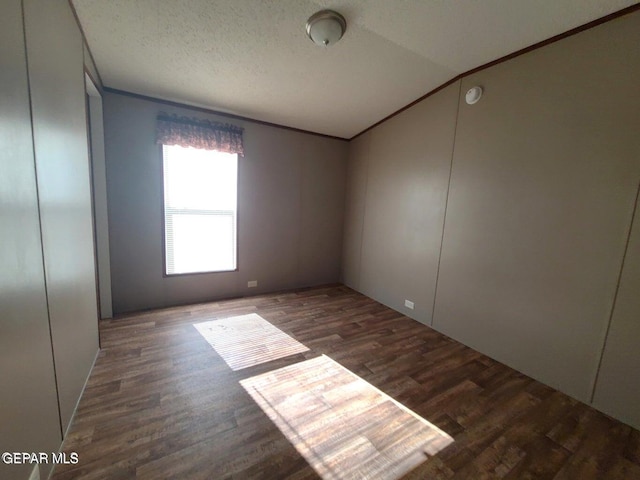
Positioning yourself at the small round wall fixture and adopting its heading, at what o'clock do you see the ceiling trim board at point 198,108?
The ceiling trim board is roughly at 1 o'clock from the small round wall fixture.

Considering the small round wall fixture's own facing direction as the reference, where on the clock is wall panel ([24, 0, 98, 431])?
The wall panel is roughly at 12 o'clock from the small round wall fixture.

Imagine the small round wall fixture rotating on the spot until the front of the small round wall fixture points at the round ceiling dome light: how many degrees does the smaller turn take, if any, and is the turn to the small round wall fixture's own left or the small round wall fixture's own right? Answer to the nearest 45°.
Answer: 0° — it already faces it

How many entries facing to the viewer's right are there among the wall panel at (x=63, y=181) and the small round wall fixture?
1

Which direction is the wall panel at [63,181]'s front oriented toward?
to the viewer's right

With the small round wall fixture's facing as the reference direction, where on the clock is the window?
The window is roughly at 1 o'clock from the small round wall fixture.
